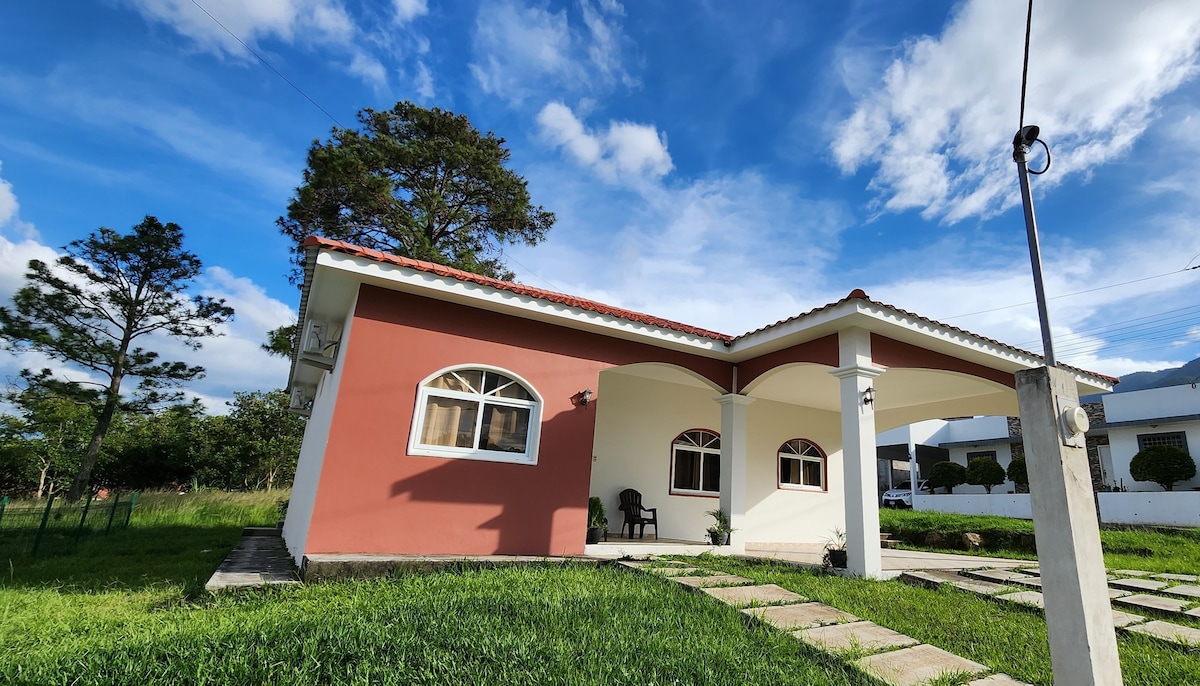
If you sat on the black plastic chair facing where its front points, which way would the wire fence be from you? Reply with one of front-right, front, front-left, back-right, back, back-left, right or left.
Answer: back-right

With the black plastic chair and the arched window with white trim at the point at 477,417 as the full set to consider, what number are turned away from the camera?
0

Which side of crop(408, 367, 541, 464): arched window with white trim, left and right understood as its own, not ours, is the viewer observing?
front

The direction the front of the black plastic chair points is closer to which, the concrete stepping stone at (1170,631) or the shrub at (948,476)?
the concrete stepping stone

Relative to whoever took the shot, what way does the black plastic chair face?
facing the viewer and to the right of the viewer

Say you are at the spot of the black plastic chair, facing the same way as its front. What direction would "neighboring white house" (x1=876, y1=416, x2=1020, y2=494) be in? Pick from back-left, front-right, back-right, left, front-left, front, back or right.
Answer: left

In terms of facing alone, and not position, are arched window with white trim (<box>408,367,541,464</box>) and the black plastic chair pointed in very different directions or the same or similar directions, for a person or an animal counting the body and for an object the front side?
same or similar directions

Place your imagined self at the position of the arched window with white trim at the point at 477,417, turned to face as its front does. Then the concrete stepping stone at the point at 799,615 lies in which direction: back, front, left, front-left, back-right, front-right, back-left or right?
front-left

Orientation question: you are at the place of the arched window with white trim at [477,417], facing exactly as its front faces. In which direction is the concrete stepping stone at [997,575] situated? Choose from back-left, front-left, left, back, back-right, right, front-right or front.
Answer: left

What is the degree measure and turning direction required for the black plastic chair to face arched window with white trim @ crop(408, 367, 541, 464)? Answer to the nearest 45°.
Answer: approximately 90° to its right

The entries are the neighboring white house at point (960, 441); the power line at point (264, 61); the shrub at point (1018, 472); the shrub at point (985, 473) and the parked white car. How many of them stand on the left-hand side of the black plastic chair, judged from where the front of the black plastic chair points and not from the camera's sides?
4
